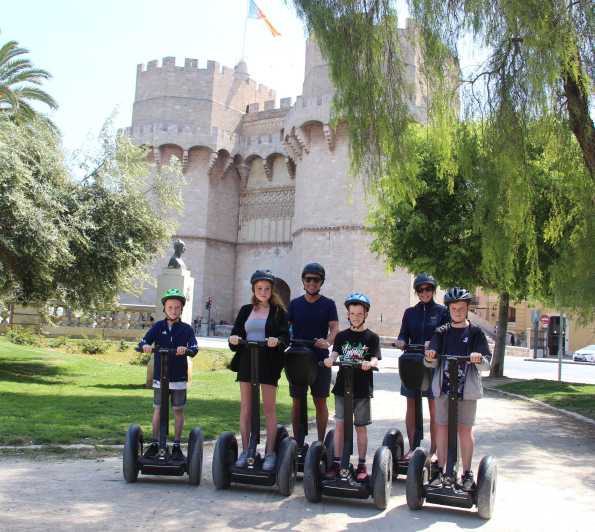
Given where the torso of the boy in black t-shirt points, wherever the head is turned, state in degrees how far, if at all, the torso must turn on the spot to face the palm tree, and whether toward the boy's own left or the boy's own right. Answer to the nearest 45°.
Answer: approximately 135° to the boy's own right

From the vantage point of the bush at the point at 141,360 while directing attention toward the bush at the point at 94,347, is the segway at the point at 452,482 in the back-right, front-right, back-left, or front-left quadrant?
back-left

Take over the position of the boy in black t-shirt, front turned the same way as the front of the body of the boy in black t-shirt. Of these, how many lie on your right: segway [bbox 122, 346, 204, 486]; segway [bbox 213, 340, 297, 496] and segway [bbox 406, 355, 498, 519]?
2

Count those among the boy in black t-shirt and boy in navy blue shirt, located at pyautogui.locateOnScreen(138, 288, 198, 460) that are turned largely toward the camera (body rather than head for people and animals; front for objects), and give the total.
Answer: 2

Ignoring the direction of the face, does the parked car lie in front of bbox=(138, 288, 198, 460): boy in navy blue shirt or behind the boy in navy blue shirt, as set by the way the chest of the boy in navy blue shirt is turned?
behind

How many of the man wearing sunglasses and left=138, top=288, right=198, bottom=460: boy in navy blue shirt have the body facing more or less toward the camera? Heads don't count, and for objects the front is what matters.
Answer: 2

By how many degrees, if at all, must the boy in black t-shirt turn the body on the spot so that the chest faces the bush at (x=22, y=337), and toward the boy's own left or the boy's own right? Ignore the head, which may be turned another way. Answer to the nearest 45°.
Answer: approximately 135° to the boy's own right
